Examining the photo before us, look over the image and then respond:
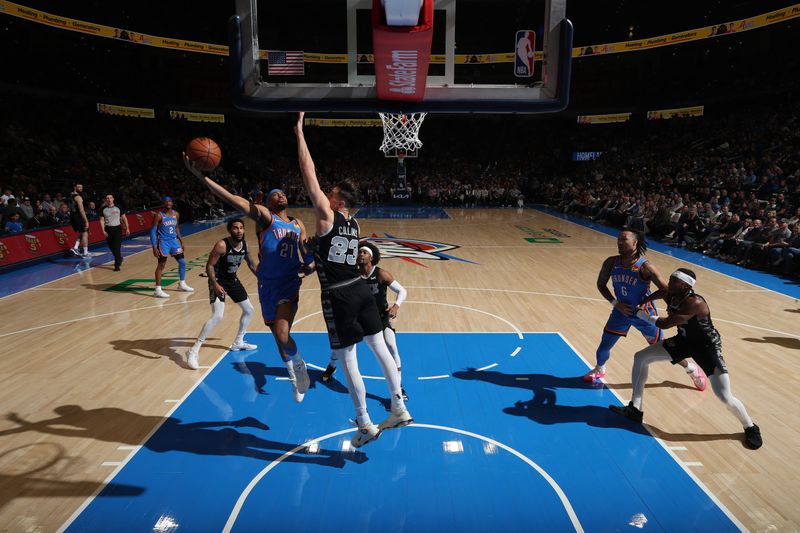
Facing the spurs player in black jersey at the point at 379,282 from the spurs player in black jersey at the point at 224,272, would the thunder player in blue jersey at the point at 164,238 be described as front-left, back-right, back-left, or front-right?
back-left

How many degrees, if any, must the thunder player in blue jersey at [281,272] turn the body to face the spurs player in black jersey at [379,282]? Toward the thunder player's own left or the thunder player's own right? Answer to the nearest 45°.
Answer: approximately 45° to the thunder player's own left

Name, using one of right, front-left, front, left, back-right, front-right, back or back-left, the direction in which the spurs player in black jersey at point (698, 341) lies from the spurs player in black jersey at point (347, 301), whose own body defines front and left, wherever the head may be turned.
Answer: back-right

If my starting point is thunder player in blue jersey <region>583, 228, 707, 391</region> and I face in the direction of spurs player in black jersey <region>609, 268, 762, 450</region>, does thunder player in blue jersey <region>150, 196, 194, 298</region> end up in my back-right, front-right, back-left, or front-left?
back-right

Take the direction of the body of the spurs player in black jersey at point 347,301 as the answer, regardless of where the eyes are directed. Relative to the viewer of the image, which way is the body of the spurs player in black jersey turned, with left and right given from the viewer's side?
facing away from the viewer and to the left of the viewer

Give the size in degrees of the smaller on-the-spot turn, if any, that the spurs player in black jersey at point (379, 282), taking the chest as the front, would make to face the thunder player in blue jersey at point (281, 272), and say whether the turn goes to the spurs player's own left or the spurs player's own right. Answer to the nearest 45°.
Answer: approximately 45° to the spurs player's own right

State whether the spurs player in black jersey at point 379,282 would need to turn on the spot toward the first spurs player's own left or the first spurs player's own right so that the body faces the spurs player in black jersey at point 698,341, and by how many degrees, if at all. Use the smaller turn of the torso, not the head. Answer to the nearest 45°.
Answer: approximately 135° to the first spurs player's own left

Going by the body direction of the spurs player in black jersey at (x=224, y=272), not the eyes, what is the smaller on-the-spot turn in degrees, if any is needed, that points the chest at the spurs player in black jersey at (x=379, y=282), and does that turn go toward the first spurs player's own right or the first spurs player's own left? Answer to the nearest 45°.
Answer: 0° — they already face them
